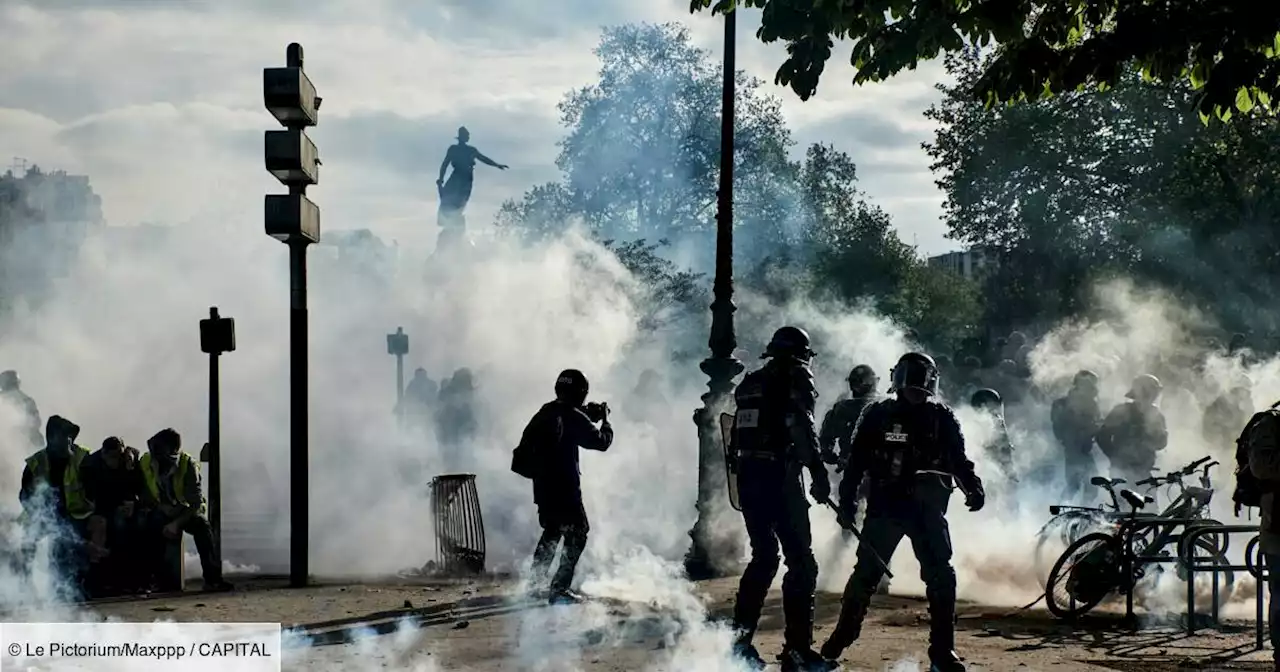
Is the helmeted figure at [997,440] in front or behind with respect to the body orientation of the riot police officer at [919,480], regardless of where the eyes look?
behind
